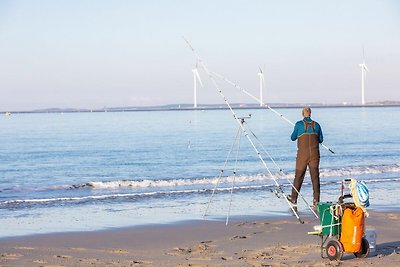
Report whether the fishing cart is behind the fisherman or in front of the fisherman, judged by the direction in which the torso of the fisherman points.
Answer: behind

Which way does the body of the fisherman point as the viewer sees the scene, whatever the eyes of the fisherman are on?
away from the camera

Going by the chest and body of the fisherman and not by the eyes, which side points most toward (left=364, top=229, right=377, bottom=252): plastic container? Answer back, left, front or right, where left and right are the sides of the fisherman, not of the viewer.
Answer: back

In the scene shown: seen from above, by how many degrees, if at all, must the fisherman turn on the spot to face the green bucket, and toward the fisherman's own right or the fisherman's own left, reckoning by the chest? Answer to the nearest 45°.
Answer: approximately 180°
